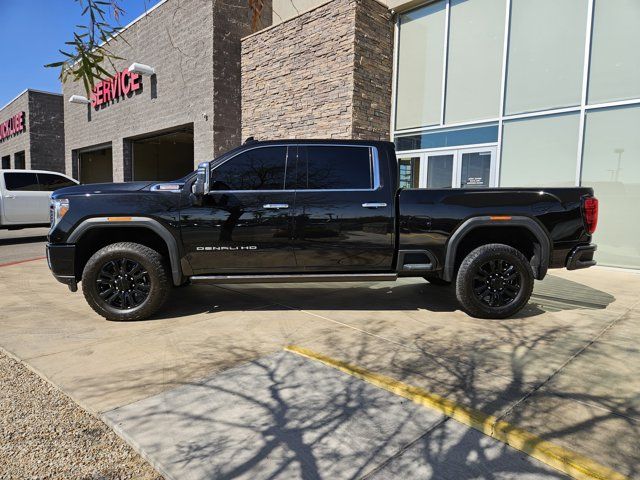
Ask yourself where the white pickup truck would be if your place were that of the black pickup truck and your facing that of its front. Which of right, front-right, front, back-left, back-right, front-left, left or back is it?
front-right

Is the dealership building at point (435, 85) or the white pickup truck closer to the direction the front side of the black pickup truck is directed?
the white pickup truck

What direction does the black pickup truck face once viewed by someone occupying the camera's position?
facing to the left of the viewer

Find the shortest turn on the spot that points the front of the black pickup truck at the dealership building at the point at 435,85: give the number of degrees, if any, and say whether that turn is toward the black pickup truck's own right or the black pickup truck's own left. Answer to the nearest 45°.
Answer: approximately 135° to the black pickup truck's own right

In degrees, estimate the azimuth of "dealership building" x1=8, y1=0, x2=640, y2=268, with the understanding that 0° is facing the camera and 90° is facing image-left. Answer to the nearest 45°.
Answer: approximately 45°

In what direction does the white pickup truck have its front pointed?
to the viewer's right

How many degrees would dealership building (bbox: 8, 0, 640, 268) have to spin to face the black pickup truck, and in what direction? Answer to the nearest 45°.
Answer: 0° — it already faces it

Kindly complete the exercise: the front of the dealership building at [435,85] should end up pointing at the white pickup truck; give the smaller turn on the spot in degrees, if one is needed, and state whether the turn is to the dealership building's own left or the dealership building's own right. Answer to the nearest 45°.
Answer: approximately 45° to the dealership building's own right
